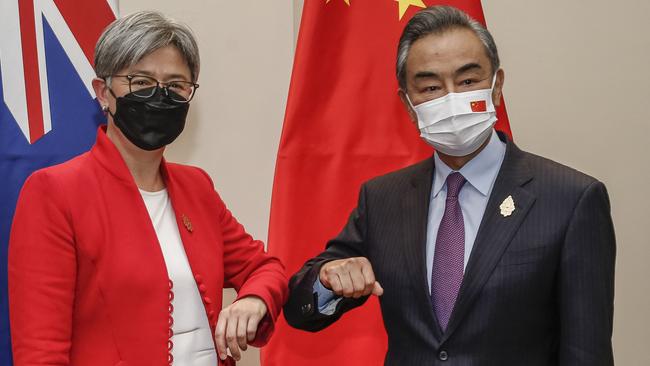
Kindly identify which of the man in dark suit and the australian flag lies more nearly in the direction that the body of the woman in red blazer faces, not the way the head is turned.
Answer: the man in dark suit

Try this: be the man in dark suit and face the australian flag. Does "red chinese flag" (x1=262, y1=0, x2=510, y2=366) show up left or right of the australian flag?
right

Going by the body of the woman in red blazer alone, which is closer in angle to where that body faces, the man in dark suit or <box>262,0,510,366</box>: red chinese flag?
the man in dark suit

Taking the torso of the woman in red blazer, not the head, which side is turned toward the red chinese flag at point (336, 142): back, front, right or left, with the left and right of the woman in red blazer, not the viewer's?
left

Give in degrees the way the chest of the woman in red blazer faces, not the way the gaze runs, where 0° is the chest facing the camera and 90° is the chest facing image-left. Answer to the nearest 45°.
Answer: approximately 315°

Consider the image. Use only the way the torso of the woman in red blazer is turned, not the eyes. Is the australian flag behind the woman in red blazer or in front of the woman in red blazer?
behind
